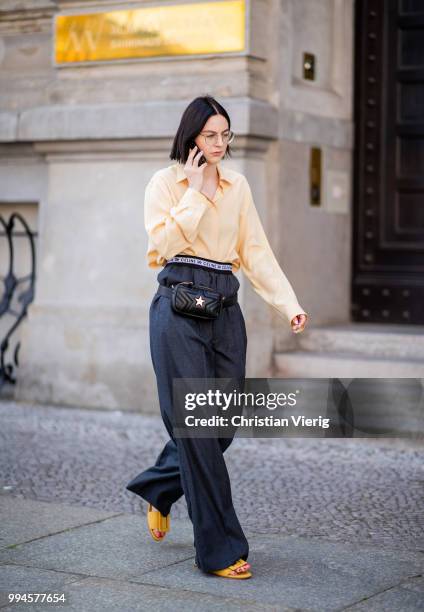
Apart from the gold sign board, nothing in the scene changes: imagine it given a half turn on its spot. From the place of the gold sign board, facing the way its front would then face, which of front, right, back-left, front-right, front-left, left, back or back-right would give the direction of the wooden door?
front-right

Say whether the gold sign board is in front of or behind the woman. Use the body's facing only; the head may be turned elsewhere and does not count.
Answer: behind
